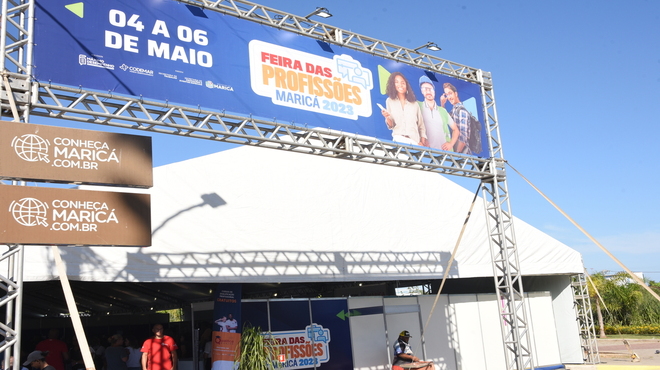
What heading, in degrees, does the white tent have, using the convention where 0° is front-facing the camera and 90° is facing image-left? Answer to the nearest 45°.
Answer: approximately 0°

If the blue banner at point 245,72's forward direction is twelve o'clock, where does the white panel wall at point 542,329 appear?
The white panel wall is roughly at 9 o'clock from the blue banner.

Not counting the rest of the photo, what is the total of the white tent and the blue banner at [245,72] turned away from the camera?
0

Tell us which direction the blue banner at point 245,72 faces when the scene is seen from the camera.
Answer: facing the viewer and to the right of the viewer

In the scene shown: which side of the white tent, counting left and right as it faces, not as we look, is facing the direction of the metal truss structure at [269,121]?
front

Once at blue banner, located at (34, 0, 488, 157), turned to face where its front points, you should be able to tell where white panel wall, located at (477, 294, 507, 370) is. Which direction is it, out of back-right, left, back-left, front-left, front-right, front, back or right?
left

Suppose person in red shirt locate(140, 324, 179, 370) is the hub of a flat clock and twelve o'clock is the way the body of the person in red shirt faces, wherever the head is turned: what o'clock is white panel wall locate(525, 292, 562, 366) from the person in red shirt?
The white panel wall is roughly at 8 o'clock from the person in red shirt.

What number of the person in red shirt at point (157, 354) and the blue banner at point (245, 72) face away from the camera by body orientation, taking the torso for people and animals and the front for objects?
0

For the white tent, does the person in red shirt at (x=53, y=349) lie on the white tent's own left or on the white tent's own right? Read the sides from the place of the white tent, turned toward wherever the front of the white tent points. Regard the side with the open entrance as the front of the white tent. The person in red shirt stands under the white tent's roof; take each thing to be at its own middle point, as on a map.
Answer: on the white tent's own right
